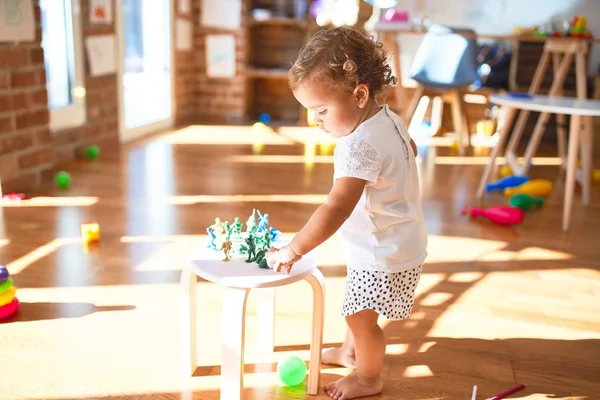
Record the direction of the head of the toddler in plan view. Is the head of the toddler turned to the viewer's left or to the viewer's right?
to the viewer's left

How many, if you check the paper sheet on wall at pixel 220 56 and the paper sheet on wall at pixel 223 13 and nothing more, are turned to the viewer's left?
0

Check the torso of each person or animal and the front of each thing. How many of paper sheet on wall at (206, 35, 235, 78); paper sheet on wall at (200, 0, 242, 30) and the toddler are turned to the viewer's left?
1

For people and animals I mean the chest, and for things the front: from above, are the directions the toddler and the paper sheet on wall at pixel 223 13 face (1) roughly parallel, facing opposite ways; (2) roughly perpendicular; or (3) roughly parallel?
roughly perpendicular

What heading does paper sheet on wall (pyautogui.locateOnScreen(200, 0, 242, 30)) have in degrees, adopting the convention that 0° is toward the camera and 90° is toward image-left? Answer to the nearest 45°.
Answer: approximately 0°

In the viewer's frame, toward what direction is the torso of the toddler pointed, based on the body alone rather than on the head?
to the viewer's left

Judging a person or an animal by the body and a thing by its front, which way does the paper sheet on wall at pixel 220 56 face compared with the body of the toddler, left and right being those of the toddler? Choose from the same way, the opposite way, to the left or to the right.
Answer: to the left
